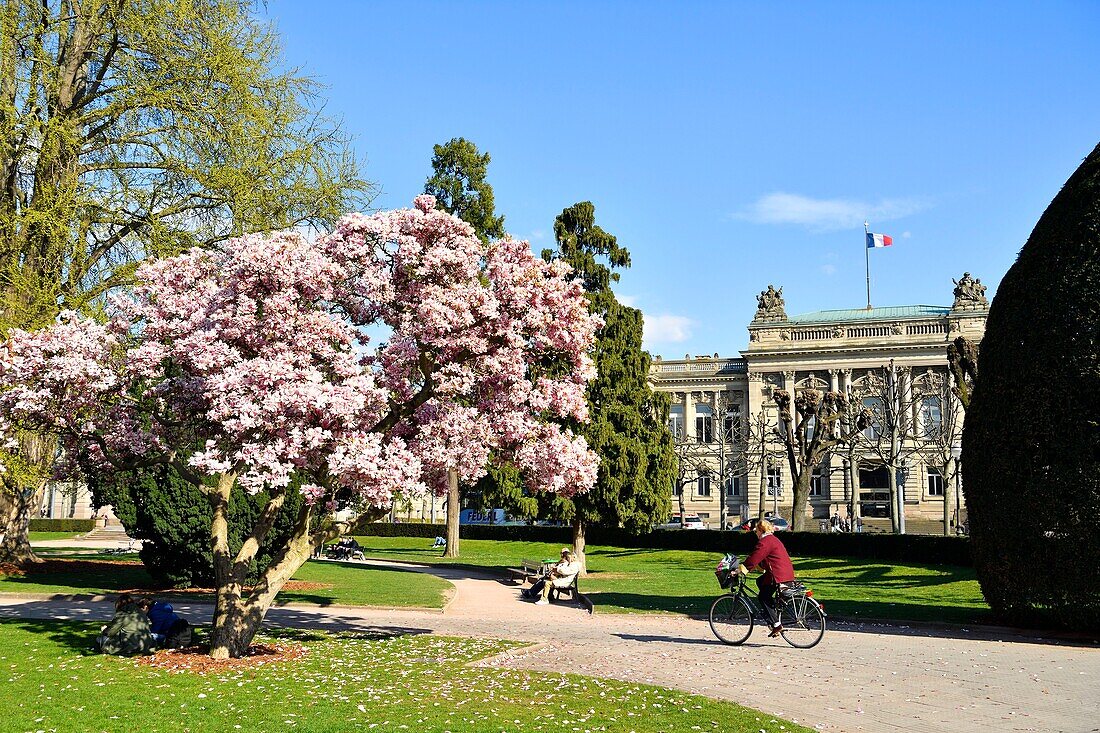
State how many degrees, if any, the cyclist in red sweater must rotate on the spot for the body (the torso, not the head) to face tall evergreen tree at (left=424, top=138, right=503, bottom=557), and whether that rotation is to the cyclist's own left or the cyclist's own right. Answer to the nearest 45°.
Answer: approximately 45° to the cyclist's own right

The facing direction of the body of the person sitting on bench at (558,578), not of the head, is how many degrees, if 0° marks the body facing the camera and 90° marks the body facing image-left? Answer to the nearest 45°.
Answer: approximately 90°

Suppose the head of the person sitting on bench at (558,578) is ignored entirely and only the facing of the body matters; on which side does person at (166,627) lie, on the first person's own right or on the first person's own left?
on the first person's own left

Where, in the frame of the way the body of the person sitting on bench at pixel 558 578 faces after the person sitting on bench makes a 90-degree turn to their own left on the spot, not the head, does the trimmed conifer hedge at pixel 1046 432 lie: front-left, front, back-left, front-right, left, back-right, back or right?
front-left

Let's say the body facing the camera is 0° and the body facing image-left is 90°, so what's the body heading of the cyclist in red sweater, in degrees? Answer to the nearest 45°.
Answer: approximately 90°

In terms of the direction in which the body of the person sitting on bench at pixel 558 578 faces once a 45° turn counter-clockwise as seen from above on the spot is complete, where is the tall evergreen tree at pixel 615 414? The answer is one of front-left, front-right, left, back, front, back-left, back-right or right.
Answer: back-right

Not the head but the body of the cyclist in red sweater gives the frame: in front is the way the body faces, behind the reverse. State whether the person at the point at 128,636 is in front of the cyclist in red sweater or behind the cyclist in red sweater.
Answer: in front
